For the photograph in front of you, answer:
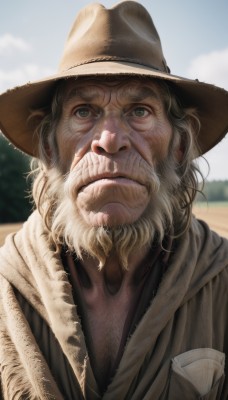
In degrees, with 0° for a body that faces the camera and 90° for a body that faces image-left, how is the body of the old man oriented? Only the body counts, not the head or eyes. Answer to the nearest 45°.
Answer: approximately 0°

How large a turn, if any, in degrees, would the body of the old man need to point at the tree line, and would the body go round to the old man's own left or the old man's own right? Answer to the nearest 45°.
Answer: approximately 180°
